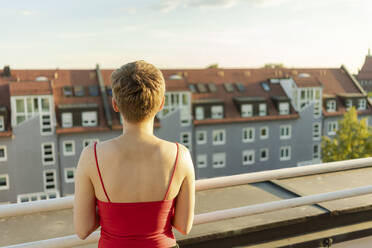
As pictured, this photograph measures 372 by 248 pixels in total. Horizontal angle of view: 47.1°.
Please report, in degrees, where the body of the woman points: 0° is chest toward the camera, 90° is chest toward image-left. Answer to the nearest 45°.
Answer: approximately 180°

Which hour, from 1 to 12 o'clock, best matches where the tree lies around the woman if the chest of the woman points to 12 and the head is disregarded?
The tree is roughly at 1 o'clock from the woman.

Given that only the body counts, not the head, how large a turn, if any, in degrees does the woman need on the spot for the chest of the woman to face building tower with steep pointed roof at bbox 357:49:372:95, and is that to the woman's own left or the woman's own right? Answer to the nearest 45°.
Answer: approximately 45° to the woman's own right

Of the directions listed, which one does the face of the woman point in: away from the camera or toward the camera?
away from the camera
